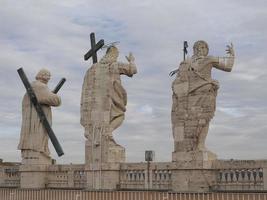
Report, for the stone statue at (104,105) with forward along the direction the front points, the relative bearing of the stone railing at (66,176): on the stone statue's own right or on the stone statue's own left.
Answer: on the stone statue's own left

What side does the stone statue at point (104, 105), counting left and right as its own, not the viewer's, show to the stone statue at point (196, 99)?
right

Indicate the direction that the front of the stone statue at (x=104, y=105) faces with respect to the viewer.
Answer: facing away from the viewer and to the right of the viewer

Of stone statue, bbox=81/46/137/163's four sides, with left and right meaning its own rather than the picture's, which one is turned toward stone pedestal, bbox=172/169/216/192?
right

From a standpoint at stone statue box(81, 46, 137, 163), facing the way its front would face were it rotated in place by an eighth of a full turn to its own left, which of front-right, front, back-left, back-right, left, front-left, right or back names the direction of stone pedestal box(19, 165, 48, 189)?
front-left

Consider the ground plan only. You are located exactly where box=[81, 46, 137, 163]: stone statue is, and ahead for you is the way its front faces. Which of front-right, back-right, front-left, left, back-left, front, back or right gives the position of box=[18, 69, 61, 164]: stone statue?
left
